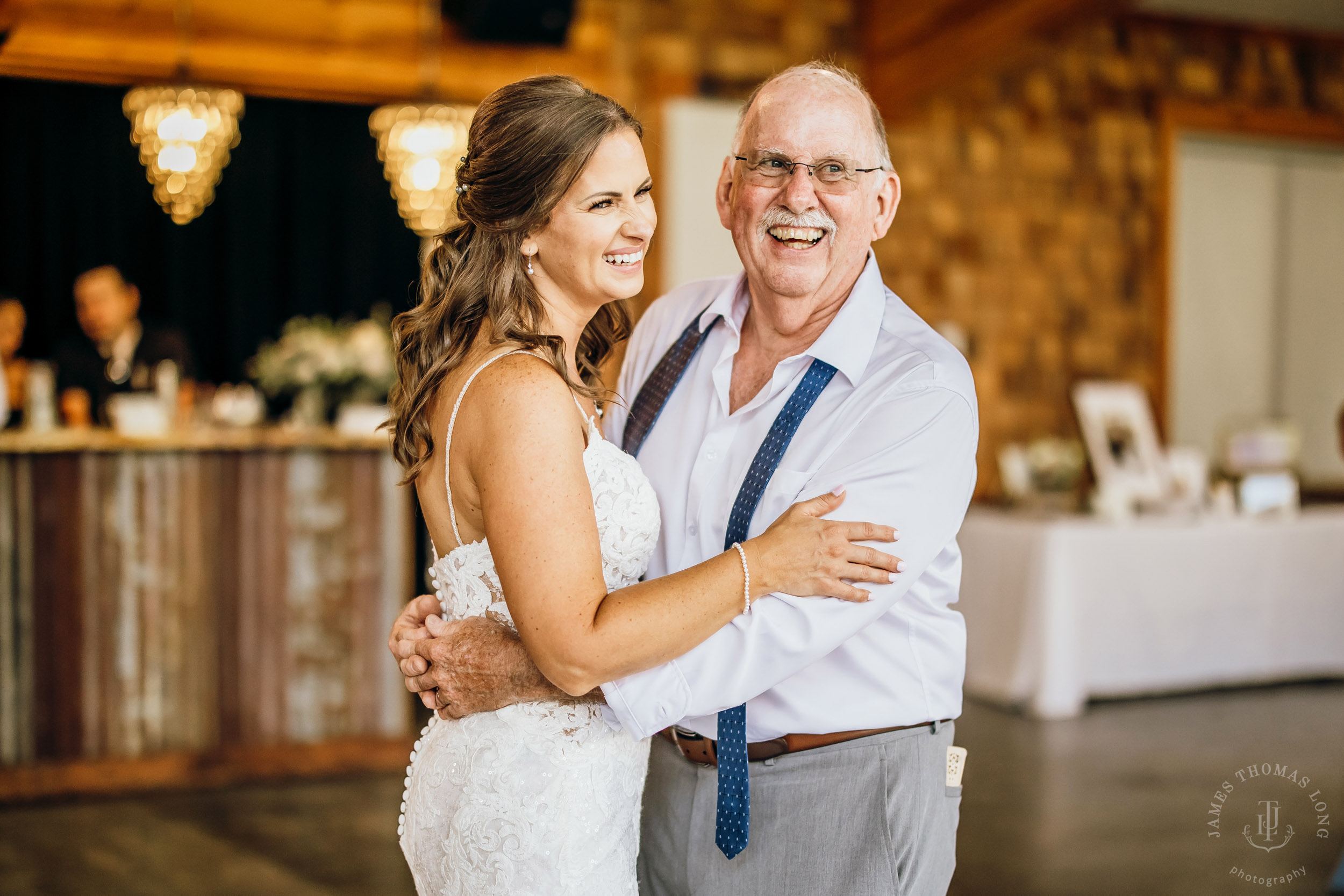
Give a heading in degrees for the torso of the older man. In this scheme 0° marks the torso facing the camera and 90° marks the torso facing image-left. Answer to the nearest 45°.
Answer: approximately 45°

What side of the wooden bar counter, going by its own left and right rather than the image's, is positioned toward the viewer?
front

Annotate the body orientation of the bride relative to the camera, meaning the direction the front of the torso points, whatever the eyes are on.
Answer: to the viewer's right

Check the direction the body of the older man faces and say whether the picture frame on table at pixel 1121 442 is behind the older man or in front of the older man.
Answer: behind

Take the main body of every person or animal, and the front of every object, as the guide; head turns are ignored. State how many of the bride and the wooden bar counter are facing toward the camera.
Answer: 1
